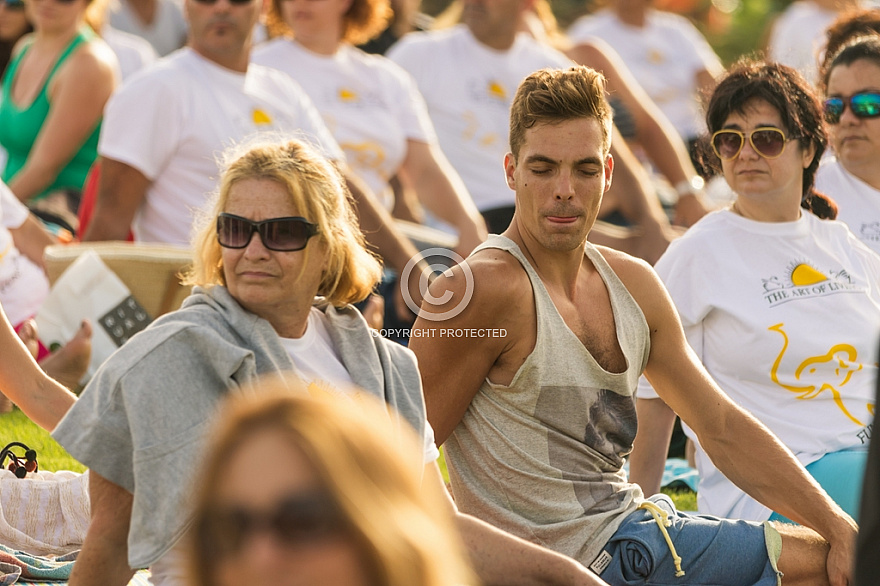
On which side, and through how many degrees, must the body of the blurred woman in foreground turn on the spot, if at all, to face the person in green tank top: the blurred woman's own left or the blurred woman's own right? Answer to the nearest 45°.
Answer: approximately 135° to the blurred woman's own right

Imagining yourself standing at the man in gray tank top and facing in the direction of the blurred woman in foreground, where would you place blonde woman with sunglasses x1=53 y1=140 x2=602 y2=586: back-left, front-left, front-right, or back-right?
front-right

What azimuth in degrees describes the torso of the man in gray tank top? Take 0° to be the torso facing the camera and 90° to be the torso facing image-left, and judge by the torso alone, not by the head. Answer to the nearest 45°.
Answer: approximately 315°

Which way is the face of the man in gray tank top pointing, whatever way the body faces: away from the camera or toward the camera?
toward the camera

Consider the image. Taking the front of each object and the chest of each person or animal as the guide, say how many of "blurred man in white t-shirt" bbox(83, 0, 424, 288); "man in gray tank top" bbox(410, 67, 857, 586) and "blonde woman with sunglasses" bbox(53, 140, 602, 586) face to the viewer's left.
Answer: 0

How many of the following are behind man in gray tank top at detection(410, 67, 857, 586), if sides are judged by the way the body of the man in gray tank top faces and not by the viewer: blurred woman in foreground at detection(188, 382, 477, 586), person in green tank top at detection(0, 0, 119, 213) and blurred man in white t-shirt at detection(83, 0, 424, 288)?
2

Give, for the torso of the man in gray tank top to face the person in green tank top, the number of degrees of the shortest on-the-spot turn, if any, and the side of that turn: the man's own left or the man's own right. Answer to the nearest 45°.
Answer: approximately 180°

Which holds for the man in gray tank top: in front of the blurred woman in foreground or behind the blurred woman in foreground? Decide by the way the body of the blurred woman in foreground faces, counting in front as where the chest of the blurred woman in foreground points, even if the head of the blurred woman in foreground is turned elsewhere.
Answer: behind

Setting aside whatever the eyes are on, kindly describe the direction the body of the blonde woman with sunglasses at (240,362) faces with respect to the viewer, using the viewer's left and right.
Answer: facing the viewer and to the right of the viewer

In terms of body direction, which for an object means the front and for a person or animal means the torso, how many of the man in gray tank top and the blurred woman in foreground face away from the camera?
0

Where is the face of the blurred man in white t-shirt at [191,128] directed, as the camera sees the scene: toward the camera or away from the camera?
toward the camera

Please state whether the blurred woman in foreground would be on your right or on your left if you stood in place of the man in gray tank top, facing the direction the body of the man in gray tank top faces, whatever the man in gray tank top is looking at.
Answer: on your right

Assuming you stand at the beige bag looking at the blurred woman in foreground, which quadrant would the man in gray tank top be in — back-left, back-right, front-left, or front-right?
front-left

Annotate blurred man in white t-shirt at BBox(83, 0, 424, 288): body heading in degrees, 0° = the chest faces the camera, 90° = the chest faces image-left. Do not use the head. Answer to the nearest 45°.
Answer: approximately 315°

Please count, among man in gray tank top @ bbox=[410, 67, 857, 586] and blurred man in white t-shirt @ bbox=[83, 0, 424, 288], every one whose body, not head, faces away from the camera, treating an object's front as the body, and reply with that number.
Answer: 0
